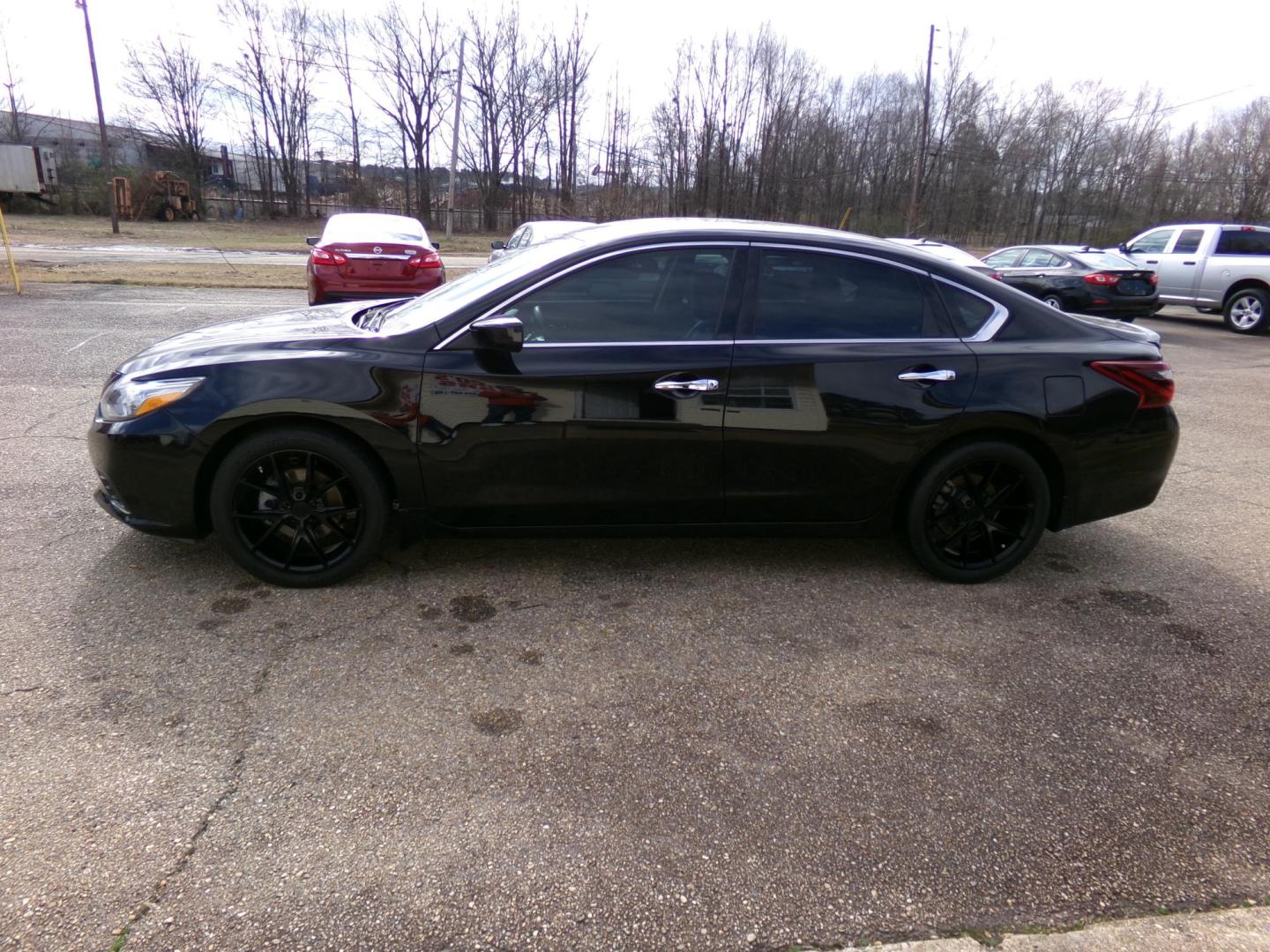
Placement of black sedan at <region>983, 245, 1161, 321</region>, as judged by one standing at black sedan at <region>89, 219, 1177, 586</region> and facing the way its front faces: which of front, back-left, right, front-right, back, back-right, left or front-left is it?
back-right

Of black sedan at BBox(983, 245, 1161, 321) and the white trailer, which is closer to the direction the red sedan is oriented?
the white trailer

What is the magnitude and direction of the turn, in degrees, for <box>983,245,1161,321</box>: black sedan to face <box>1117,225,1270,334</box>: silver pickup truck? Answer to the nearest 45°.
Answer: approximately 90° to its right

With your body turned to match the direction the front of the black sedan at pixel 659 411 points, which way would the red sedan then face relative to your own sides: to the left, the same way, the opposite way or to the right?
to the right

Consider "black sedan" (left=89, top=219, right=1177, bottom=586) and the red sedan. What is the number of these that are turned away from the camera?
1

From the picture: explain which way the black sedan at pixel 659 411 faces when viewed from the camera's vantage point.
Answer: facing to the left of the viewer

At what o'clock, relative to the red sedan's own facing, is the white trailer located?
The white trailer is roughly at 11 o'clock from the red sedan.

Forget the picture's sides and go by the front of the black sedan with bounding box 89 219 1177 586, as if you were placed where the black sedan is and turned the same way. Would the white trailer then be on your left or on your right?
on your right

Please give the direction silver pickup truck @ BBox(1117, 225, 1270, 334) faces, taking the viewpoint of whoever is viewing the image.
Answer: facing away from the viewer and to the left of the viewer

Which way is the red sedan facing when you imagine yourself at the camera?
facing away from the viewer

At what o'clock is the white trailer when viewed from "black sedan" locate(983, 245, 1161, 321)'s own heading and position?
The white trailer is roughly at 11 o'clock from the black sedan.

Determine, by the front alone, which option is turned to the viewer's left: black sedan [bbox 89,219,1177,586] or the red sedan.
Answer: the black sedan

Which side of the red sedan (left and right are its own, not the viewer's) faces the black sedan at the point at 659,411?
back
